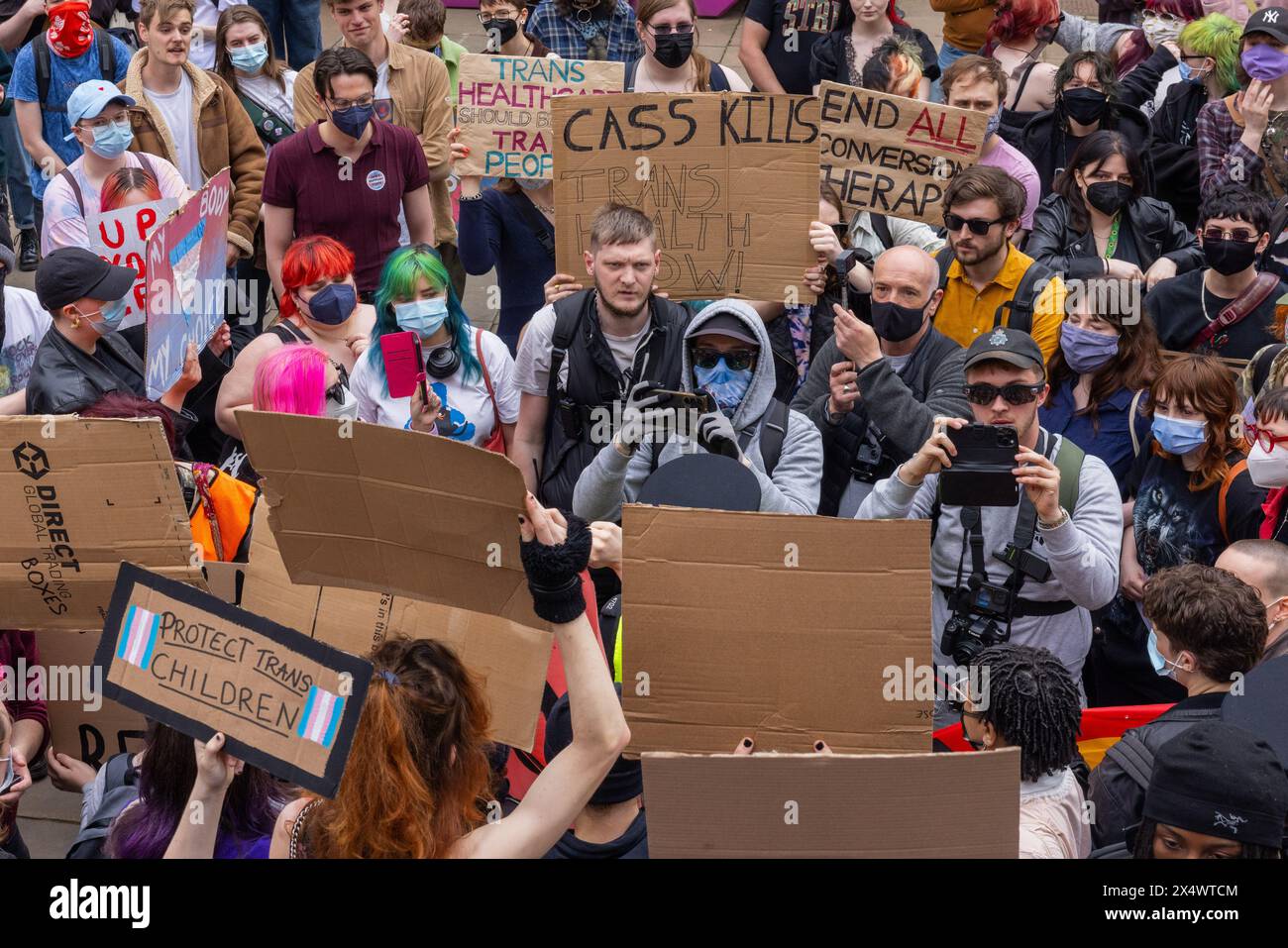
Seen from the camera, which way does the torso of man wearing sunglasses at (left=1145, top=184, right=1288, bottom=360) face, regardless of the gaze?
toward the camera

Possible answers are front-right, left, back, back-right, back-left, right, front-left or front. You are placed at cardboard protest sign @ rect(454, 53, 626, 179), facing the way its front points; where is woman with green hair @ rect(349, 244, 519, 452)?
front

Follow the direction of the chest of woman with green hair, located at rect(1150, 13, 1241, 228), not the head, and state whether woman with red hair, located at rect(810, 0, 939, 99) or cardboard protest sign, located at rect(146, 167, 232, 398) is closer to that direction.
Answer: the cardboard protest sign

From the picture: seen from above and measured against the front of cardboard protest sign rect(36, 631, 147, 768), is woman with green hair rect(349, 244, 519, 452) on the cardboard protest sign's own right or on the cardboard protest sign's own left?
on the cardboard protest sign's own left

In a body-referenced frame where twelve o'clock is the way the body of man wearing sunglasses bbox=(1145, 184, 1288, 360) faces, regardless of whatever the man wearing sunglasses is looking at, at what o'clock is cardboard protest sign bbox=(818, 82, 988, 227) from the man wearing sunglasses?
The cardboard protest sign is roughly at 3 o'clock from the man wearing sunglasses.

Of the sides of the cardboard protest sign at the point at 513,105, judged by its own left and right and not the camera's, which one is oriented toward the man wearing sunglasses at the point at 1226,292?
left

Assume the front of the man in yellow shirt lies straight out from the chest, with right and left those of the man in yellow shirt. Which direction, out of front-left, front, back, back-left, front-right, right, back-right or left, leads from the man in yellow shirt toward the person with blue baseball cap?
front-right

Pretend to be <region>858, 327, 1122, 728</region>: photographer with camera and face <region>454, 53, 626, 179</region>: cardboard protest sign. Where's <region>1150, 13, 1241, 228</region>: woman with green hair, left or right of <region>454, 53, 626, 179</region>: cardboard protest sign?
right

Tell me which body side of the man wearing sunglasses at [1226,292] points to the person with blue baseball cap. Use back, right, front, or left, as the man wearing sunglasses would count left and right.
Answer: right

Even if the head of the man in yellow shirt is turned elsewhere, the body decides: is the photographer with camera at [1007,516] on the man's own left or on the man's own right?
on the man's own left

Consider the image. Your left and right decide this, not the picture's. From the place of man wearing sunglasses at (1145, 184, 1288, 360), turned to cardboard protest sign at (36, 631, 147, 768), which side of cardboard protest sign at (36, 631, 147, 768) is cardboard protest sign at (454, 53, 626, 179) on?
right

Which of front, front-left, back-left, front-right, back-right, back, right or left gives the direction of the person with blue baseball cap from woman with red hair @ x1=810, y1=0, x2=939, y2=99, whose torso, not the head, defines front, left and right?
front-right

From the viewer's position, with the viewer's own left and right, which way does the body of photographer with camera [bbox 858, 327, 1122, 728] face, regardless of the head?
facing the viewer

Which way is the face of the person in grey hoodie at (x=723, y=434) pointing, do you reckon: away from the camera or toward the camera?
toward the camera

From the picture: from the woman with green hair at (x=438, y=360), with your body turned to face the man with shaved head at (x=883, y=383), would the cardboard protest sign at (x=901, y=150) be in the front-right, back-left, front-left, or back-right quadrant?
front-left
